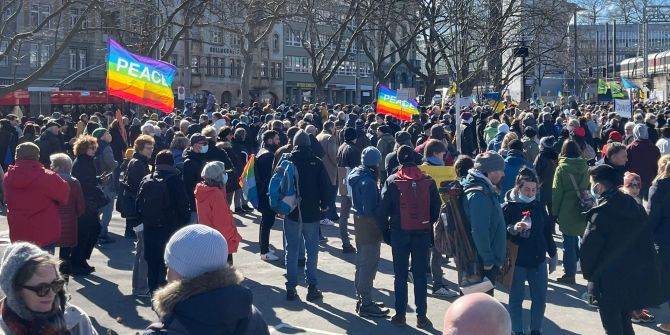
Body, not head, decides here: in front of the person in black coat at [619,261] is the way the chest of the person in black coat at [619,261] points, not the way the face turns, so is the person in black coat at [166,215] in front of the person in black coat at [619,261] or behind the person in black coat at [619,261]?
in front

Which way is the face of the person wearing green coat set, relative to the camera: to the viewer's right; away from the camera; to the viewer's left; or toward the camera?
away from the camera

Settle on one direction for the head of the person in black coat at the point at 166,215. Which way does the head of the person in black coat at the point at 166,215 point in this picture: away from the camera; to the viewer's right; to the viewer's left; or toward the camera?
away from the camera
